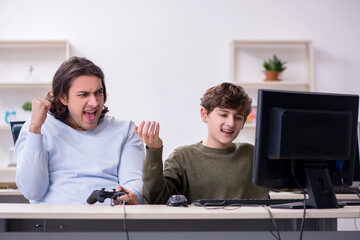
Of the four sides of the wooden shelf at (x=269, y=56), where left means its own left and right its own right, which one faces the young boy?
front

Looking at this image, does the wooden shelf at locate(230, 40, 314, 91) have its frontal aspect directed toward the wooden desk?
yes

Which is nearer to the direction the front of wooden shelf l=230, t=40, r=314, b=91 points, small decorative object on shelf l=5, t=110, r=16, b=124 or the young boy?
the young boy

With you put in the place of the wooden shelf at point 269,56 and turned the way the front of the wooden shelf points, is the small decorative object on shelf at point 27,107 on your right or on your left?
on your right

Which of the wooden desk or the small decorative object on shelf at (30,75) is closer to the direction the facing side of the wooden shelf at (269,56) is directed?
the wooden desk

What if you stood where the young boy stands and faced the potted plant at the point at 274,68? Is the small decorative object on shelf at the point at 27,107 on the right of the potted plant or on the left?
left

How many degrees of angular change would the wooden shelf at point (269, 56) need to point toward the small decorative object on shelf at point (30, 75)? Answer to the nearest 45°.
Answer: approximately 90° to its right

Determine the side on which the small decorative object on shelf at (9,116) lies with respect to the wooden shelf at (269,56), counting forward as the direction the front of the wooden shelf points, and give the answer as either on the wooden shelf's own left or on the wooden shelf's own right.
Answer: on the wooden shelf's own right

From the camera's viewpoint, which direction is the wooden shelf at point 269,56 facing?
toward the camera

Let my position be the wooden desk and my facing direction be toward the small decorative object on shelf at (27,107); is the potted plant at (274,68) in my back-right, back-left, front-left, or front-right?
front-right

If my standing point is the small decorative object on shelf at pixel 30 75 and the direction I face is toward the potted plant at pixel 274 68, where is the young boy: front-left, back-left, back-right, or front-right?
front-right

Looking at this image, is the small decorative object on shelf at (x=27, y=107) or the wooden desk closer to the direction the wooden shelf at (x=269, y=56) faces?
the wooden desk

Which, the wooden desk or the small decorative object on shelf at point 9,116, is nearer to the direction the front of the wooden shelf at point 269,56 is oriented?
the wooden desk
